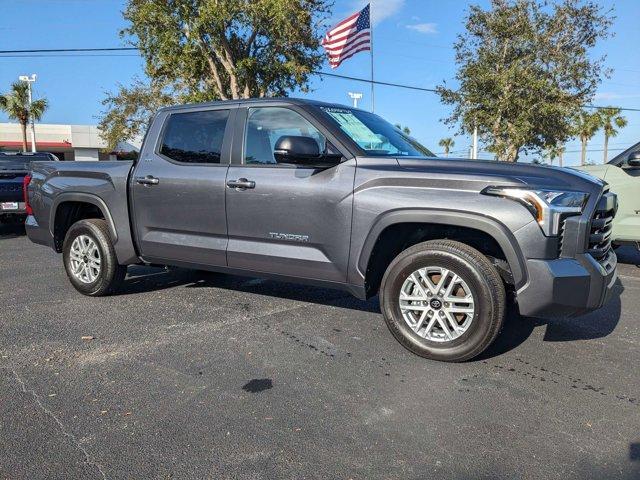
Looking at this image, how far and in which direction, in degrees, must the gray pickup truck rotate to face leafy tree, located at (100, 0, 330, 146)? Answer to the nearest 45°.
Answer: approximately 135° to its left

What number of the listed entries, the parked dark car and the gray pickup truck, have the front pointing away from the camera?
1

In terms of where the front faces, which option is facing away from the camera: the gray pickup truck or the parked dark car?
the parked dark car

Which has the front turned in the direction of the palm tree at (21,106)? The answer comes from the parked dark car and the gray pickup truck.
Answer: the parked dark car

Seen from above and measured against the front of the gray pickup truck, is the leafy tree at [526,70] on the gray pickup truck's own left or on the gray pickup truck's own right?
on the gray pickup truck's own left

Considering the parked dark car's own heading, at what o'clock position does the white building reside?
The white building is roughly at 12 o'clock from the parked dark car.

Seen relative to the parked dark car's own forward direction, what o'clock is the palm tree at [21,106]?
The palm tree is roughly at 12 o'clock from the parked dark car.

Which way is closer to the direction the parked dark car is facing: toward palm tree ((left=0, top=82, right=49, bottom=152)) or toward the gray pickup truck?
the palm tree

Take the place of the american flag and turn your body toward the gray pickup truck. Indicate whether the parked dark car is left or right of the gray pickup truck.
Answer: right

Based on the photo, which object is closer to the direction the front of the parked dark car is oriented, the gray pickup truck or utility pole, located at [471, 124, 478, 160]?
the utility pole

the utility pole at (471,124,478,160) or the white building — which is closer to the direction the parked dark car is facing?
the white building

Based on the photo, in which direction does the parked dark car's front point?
away from the camera

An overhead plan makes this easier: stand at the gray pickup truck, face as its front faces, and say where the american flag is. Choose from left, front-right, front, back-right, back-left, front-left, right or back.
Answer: back-left

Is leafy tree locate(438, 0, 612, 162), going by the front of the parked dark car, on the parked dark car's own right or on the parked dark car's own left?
on the parked dark car's own right

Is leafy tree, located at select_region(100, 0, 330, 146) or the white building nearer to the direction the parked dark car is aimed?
the white building

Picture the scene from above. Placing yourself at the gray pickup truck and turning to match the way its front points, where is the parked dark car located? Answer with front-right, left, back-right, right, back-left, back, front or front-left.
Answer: back

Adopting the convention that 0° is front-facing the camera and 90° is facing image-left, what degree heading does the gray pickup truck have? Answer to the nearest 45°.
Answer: approximately 315°
